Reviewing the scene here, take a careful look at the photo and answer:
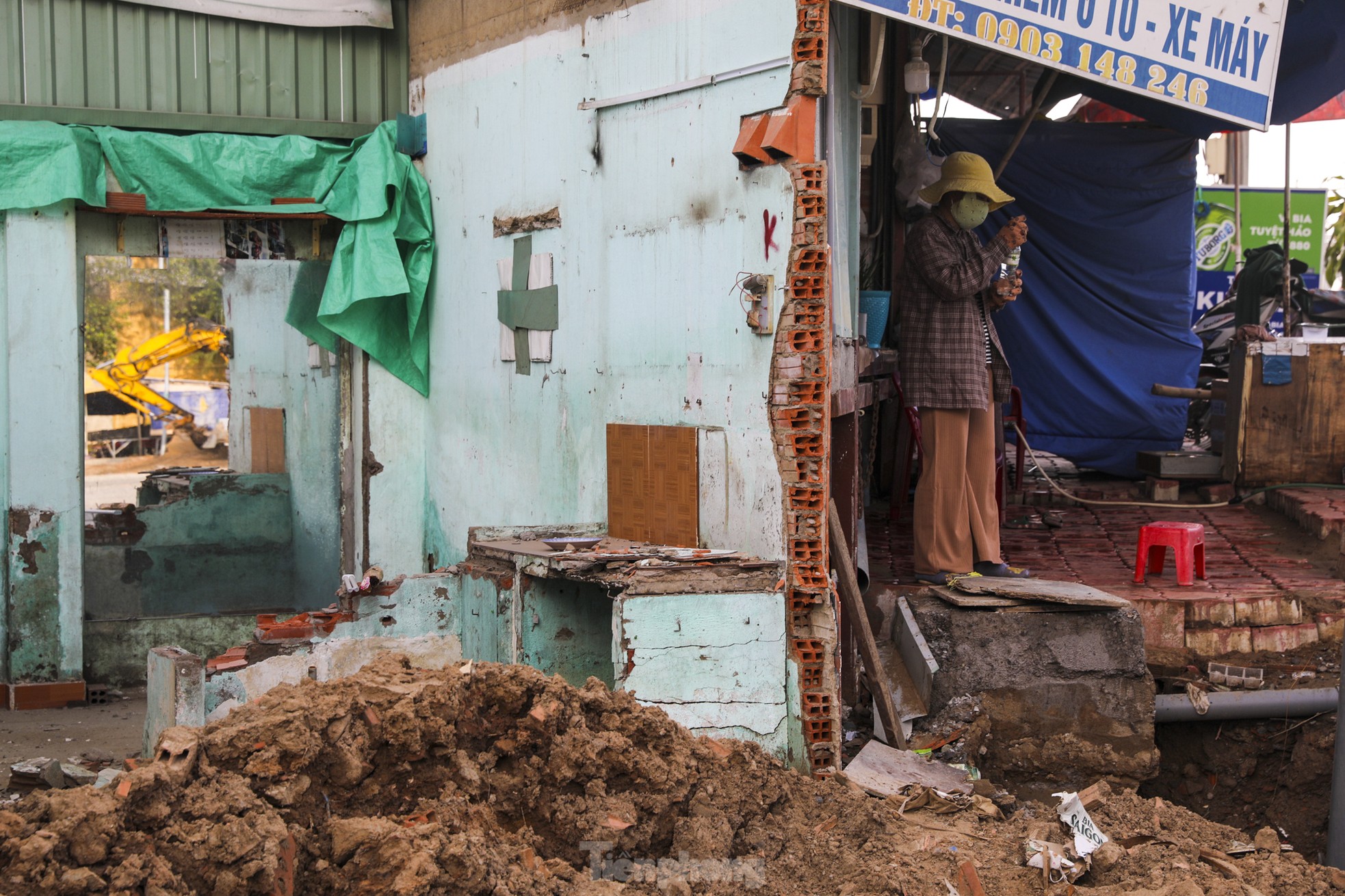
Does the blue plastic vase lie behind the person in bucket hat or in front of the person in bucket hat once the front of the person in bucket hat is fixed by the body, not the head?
behind

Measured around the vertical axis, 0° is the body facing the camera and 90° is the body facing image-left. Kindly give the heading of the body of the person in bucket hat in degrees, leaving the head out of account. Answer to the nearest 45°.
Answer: approximately 315°

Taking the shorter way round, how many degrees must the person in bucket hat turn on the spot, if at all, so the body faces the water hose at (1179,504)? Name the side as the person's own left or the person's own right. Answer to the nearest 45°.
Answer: approximately 90° to the person's own left

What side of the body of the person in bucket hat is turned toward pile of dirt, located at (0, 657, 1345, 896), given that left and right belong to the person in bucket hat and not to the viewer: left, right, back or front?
right

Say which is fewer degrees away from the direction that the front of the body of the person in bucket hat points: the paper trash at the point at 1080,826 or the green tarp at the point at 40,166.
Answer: the paper trash
